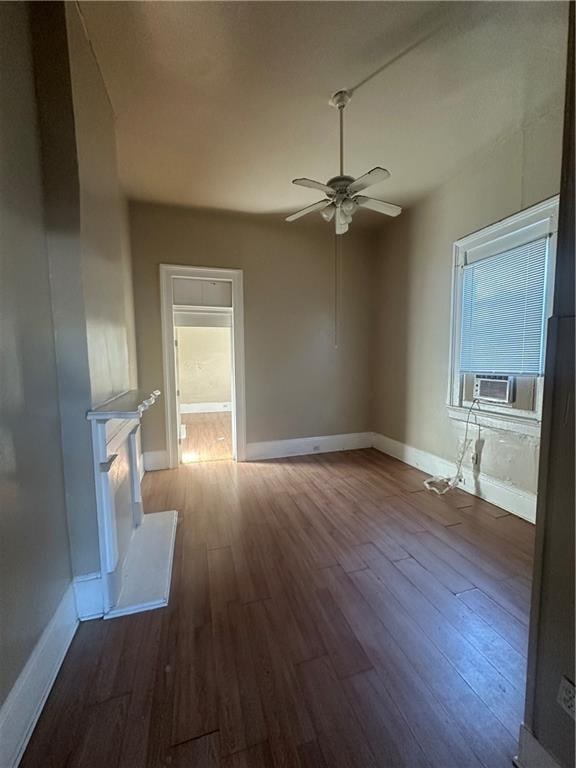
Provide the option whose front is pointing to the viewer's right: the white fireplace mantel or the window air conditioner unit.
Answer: the white fireplace mantel

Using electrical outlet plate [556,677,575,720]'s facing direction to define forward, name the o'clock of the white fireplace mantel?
The white fireplace mantel is roughly at 1 o'clock from the electrical outlet plate.

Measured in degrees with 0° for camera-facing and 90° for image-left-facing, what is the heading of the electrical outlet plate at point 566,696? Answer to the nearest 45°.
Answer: approximately 45°

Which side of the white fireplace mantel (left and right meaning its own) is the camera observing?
right

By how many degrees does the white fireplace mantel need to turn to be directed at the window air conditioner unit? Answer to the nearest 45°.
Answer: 0° — it already faces it

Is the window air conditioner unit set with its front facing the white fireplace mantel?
yes

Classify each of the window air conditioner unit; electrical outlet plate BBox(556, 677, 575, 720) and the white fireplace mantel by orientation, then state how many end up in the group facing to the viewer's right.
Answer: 1

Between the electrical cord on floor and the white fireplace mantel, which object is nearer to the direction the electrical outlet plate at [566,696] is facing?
the white fireplace mantel

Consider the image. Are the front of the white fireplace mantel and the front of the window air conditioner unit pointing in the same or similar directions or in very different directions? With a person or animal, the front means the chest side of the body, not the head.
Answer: very different directions

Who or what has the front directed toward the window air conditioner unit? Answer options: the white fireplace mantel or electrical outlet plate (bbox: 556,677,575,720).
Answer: the white fireplace mantel

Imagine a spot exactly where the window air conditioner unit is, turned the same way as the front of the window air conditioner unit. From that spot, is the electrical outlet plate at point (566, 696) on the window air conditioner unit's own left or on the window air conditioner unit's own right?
on the window air conditioner unit's own left

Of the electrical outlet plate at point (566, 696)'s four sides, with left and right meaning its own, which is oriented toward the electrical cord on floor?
right

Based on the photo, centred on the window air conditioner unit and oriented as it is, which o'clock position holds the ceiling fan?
The ceiling fan is roughly at 12 o'clock from the window air conditioner unit.
